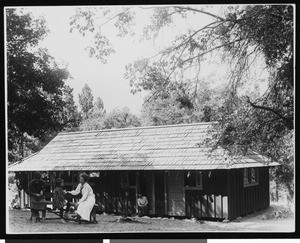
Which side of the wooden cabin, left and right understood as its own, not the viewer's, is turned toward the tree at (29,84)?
right

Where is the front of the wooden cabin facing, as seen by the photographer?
facing the viewer

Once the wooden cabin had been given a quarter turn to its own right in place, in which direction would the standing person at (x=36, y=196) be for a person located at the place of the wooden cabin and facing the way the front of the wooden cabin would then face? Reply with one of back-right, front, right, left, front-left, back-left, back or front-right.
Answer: front
